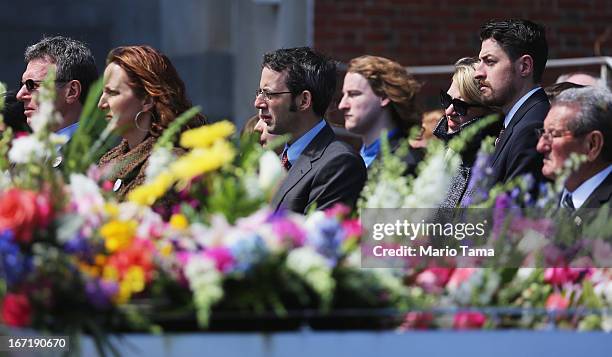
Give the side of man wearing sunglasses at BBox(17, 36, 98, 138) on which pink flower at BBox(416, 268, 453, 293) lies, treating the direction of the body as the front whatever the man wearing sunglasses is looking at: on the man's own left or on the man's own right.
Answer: on the man's own left

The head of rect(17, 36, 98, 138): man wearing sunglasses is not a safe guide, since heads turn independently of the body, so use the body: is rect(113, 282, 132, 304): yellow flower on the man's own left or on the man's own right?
on the man's own left

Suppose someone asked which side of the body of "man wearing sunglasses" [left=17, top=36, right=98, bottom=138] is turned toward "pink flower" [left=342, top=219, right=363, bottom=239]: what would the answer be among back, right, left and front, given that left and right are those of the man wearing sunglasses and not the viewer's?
left

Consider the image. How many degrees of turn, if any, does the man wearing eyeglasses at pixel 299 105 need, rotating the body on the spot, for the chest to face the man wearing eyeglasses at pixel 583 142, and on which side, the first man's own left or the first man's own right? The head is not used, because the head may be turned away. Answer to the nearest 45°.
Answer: approximately 135° to the first man's own left

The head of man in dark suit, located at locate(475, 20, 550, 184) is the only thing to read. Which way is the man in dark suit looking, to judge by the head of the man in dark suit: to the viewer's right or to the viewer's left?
to the viewer's left

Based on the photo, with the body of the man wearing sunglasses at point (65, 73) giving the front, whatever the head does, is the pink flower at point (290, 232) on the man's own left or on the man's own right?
on the man's own left
